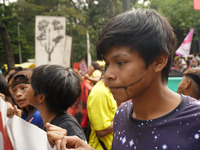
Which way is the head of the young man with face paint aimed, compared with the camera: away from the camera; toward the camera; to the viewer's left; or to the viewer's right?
to the viewer's left

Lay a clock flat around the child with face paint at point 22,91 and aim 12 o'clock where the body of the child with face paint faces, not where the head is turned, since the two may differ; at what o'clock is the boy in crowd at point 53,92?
The boy in crowd is roughly at 10 o'clock from the child with face paint.

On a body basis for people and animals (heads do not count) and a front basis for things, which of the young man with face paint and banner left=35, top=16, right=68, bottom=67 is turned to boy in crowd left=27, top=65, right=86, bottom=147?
the banner

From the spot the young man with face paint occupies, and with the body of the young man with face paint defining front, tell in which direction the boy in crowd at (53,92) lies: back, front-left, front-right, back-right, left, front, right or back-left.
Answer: right

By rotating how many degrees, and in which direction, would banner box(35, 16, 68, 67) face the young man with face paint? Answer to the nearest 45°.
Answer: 0° — it already faces them

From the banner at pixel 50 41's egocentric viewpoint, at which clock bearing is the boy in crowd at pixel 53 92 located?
The boy in crowd is roughly at 12 o'clock from the banner.

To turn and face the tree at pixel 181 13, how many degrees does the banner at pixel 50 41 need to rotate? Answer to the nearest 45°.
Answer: approximately 135° to its left

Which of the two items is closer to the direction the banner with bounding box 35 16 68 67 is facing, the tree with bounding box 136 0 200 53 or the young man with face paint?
the young man with face paint

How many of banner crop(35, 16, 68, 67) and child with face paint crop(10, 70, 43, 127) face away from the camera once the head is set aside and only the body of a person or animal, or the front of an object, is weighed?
0
